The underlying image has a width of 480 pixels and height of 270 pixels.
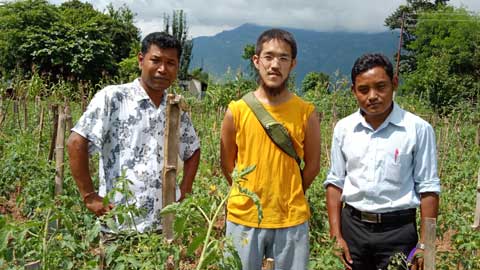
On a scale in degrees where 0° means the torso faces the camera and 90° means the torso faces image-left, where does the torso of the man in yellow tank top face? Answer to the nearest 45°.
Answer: approximately 0°

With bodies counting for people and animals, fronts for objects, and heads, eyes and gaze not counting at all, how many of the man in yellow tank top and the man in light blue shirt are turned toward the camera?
2

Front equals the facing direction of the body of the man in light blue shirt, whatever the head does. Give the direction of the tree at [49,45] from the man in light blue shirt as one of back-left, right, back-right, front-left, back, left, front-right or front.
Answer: back-right

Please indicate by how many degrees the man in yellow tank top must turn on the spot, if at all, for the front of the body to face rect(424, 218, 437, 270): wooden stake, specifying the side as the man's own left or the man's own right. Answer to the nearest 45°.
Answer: approximately 45° to the man's own left

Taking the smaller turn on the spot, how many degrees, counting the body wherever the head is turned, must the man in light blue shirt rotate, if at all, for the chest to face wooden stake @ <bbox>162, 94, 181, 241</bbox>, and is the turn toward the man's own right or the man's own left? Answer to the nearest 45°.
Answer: approximately 45° to the man's own right

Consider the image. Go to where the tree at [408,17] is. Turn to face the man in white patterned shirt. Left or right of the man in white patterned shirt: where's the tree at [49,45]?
right
